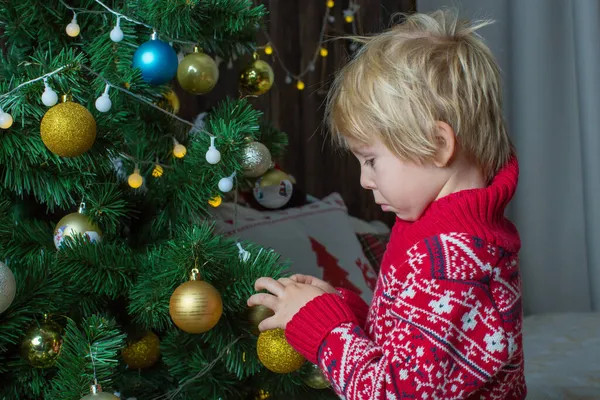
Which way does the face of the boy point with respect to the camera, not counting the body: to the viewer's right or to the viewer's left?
to the viewer's left

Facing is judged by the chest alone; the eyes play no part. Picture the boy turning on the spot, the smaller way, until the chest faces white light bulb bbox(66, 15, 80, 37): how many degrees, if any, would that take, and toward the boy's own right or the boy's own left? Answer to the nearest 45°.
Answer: approximately 45° to the boy's own right

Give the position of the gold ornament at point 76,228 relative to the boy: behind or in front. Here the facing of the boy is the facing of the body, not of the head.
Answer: in front

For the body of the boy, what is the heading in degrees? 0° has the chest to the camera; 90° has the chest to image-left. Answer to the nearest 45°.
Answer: approximately 90°
